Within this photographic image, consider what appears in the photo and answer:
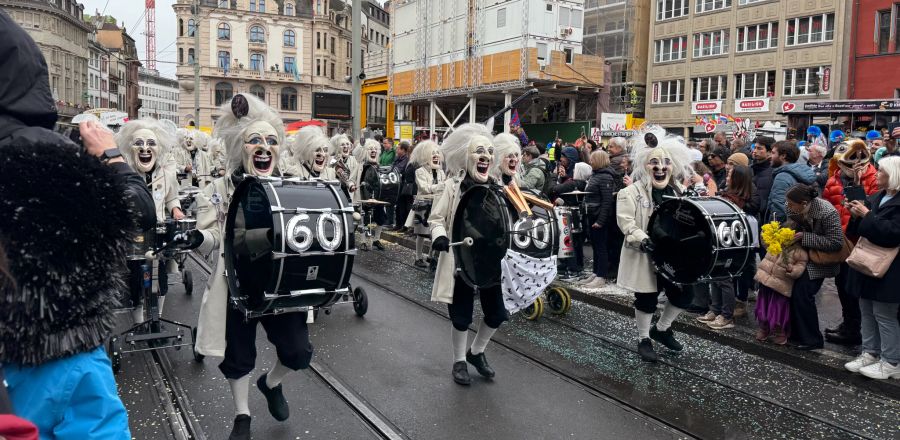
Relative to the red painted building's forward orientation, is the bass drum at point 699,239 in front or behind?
in front

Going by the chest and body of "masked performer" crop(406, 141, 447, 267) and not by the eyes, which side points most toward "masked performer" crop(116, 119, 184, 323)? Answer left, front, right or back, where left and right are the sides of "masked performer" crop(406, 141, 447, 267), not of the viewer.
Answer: right

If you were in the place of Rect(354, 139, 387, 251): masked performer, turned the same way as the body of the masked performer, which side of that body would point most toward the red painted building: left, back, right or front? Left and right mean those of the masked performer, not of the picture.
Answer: left

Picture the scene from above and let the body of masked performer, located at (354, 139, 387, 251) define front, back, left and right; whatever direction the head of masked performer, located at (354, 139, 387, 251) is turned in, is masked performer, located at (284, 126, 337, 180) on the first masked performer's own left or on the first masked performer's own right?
on the first masked performer's own right

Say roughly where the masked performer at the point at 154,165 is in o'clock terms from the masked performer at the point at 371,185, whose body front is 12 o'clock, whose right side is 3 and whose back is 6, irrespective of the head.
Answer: the masked performer at the point at 154,165 is roughly at 2 o'clock from the masked performer at the point at 371,185.

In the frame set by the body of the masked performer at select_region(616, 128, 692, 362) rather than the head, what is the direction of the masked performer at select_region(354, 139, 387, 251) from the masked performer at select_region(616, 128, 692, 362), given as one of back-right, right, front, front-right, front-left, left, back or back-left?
back
